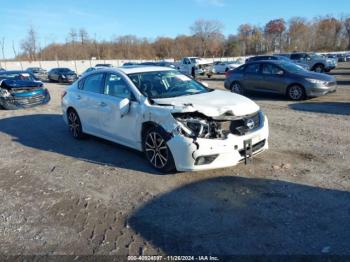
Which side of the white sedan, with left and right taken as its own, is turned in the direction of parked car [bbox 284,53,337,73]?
left

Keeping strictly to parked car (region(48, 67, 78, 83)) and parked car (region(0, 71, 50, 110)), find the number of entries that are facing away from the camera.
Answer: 0

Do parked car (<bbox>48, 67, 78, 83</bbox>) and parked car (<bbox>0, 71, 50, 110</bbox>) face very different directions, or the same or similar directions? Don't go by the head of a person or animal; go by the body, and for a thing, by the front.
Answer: same or similar directions

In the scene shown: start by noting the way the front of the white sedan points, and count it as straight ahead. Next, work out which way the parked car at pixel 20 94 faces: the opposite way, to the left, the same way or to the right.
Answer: the same way

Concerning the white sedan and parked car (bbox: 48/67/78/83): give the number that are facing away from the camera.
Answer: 0

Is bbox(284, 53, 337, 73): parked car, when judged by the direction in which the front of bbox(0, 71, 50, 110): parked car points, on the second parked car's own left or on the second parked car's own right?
on the second parked car's own left

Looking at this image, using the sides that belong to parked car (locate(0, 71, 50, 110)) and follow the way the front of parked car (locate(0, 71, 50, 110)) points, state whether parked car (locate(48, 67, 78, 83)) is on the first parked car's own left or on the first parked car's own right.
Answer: on the first parked car's own left

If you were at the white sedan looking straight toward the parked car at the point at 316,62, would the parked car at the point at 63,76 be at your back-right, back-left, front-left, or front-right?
front-left

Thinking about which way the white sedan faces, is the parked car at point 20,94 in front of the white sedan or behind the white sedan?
behind

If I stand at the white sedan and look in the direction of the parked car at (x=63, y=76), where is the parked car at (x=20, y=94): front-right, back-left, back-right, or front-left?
front-left

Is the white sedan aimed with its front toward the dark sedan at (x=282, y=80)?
no

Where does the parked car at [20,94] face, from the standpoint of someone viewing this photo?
facing the viewer and to the right of the viewer

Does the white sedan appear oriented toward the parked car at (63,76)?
no
